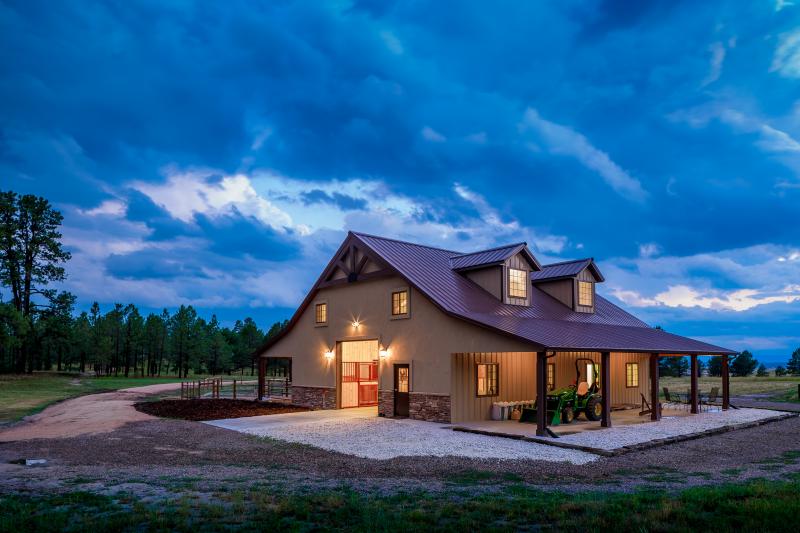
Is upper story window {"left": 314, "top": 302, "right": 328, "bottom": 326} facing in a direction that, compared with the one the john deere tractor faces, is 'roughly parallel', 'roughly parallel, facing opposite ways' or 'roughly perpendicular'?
roughly parallel

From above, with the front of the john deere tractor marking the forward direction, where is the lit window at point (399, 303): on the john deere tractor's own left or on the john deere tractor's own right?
on the john deere tractor's own right

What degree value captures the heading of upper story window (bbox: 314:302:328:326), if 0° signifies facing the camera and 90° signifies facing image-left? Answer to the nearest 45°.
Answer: approximately 45°

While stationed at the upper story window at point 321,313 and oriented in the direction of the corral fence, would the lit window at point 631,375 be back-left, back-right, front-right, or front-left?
back-right

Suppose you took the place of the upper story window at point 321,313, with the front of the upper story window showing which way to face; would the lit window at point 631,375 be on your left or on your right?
on your left

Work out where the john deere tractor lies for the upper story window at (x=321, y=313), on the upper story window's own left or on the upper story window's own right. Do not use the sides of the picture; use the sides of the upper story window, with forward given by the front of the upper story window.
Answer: on the upper story window's own left

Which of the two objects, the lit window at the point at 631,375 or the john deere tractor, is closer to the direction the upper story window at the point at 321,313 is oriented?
the john deere tractor

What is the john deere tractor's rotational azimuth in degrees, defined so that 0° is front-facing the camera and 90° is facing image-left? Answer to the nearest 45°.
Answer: approximately 45°

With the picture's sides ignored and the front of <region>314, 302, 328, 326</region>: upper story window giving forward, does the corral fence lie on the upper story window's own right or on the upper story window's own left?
on the upper story window's own right
